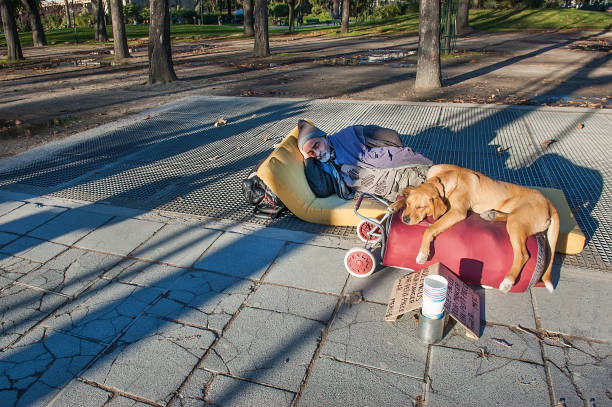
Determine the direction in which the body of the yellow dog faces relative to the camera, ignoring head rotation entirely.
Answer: to the viewer's left

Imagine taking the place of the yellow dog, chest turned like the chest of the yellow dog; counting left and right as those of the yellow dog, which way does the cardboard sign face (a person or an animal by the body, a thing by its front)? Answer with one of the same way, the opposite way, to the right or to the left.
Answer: to the left

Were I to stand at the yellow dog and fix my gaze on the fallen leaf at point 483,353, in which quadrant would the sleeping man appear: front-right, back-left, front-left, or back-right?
back-right

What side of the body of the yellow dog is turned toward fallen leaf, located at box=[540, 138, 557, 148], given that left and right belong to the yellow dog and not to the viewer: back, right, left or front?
right

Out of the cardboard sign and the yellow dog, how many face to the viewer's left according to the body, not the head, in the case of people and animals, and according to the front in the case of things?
1

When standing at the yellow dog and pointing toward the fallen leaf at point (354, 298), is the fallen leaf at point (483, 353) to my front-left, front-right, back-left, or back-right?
front-left

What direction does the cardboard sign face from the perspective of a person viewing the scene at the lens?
facing the viewer

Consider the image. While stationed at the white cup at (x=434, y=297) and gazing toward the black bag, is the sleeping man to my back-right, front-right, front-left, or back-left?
front-right

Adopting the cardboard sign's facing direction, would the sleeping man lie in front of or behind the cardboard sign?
behind
